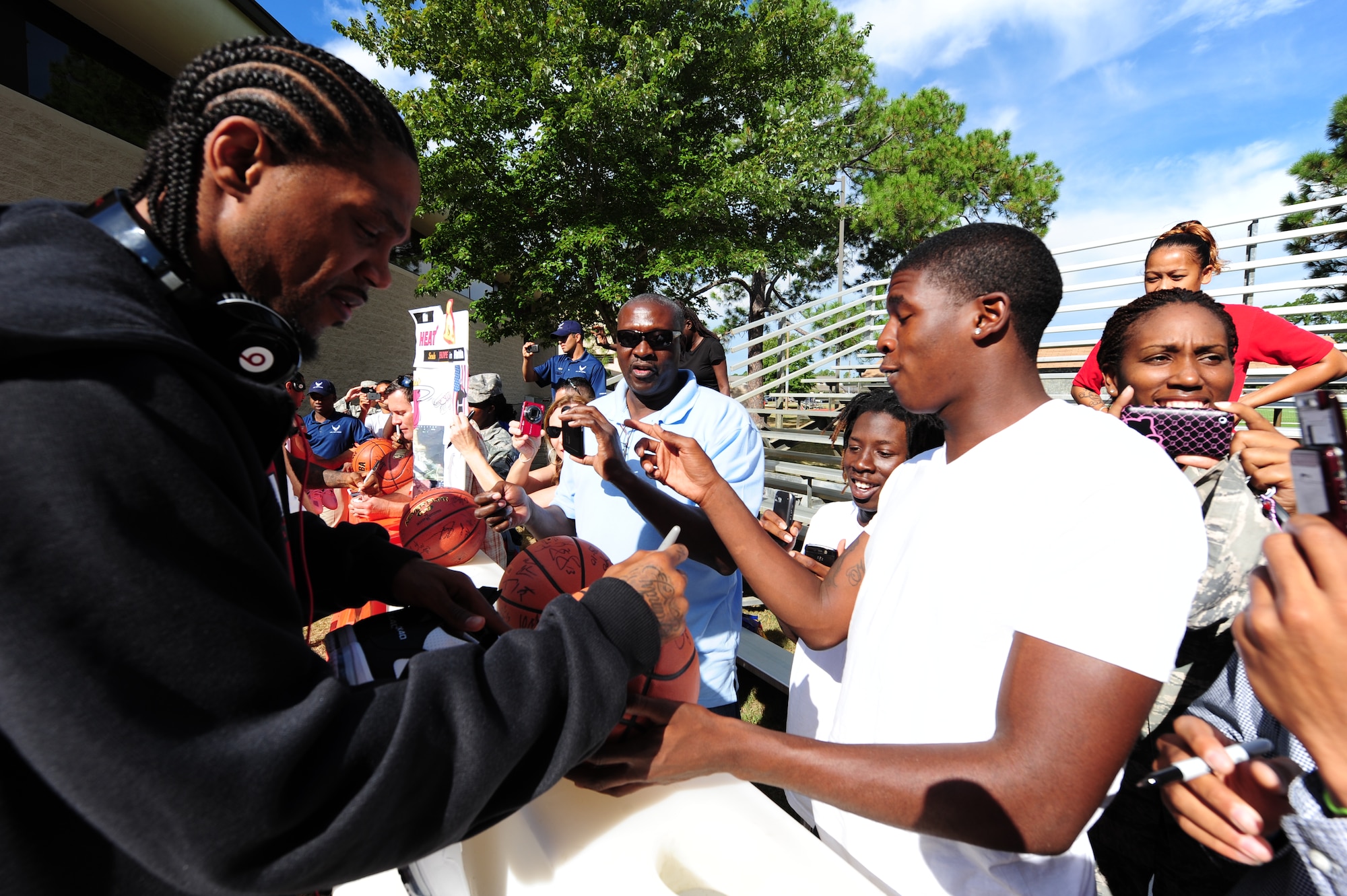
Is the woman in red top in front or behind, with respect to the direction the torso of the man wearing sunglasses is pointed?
behind

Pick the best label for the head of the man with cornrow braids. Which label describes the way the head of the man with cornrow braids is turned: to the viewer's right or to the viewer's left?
to the viewer's right

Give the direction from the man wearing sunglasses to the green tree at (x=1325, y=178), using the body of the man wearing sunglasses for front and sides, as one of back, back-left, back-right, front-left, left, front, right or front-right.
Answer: back

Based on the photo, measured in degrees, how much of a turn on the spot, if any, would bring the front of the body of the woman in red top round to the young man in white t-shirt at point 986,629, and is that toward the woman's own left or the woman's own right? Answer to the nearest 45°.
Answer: approximately 45° to the woman's own left

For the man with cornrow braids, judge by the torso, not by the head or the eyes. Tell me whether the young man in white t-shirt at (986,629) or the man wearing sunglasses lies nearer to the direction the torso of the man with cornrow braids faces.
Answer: the young man in white t-shirt

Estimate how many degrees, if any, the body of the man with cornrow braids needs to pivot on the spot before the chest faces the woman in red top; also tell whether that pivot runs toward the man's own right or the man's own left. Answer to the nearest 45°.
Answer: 0° — they already face them

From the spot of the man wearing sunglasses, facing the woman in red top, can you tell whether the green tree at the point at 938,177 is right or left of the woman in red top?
left

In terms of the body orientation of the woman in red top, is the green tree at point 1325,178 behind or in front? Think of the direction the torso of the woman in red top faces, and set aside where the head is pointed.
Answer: behind

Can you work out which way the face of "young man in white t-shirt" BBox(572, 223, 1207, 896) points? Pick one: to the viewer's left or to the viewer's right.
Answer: to the viewer's left

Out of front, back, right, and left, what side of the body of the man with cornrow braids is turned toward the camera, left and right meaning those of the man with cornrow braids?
right

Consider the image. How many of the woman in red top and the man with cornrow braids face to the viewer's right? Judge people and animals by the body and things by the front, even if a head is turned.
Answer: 1

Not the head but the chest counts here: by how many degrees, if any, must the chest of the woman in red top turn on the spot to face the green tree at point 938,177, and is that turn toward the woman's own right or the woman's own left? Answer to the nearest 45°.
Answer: approximately 135° to the woman's own right

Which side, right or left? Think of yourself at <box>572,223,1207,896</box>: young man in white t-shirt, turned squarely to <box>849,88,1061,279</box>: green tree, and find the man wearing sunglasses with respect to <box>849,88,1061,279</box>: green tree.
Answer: left

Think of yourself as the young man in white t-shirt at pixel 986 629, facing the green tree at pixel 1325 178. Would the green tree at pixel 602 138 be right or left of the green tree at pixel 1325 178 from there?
left
